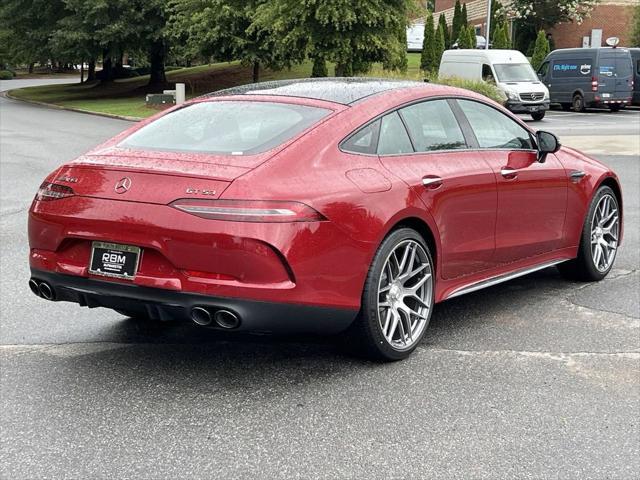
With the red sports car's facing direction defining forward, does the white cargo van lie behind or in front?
in front

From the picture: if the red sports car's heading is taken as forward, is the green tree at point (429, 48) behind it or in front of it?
in front

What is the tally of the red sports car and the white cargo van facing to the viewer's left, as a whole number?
0

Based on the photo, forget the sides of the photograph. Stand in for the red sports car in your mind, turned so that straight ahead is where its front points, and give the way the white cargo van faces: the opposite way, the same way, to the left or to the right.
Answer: to the right

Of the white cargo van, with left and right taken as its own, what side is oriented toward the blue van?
left

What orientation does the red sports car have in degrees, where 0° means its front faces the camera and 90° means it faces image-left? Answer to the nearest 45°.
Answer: approximately 225°

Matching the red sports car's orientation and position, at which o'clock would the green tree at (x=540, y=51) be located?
The green tree is roughly at 11 o'clock from the red sports car.

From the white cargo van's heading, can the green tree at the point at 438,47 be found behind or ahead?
behind

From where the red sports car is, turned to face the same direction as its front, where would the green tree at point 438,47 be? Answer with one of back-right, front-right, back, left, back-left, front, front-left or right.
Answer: front-left

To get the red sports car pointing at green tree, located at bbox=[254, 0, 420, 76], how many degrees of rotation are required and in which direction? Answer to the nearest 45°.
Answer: approximately 45° to its left

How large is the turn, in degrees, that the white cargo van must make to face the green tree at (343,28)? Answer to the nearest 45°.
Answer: approximately 135° to its right
